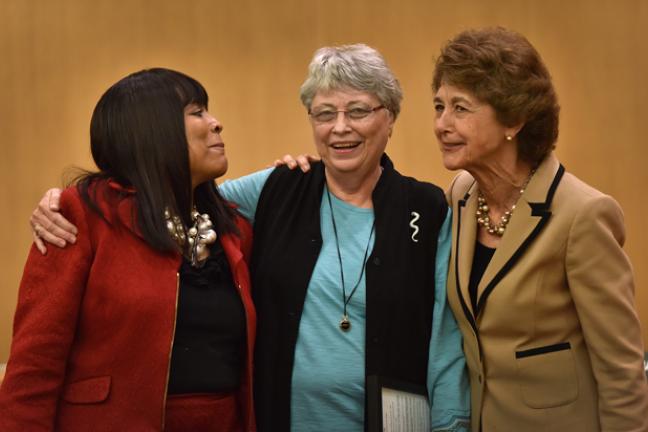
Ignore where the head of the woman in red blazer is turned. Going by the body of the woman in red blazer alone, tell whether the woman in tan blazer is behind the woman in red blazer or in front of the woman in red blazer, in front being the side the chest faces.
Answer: in front

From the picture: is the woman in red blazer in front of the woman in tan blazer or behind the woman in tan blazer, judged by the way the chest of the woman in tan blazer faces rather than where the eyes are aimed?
in front

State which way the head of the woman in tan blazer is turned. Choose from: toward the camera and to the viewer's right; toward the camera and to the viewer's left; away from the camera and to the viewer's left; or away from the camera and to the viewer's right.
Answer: toward the camera and to the viewer's left

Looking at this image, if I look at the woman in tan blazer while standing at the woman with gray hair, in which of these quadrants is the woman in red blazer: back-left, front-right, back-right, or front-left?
back-right

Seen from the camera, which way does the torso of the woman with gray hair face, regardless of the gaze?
toward the camera

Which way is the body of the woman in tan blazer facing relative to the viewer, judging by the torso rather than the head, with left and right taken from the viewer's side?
facing the viewer and to the left of the viewer

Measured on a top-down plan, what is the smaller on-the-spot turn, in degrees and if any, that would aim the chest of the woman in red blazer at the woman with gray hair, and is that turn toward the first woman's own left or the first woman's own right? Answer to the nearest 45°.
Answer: approximately 45° to the first woman's own left

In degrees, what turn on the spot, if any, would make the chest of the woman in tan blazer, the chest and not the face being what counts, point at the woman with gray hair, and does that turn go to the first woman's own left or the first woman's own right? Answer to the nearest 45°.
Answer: approximately 45° to the first woman's own right

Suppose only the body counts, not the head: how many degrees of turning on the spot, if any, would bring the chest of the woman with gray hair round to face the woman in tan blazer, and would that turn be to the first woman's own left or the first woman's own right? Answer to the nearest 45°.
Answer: approximately 45° to the first woman's own left

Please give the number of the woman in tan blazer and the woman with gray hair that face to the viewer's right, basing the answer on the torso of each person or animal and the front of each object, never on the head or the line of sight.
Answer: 0

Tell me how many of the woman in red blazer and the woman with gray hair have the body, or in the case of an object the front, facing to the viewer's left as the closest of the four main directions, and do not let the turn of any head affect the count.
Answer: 0
